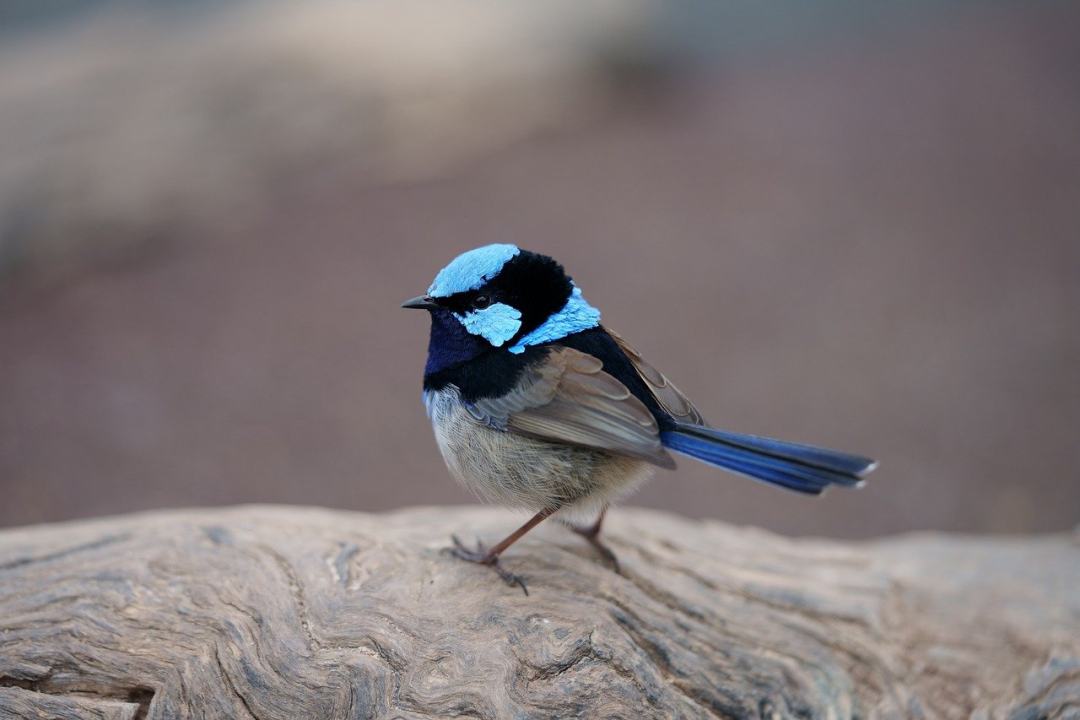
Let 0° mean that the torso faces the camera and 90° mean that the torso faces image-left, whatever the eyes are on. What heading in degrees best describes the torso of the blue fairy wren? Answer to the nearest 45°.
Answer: approximately 90°
